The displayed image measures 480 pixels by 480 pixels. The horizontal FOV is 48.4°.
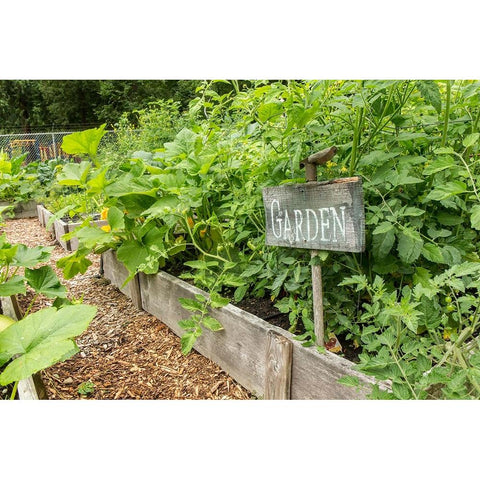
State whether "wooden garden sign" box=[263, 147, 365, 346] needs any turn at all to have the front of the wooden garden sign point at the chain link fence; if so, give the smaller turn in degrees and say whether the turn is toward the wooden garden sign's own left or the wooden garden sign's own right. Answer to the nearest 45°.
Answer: approximately 90° to the wooden garden sign's own right

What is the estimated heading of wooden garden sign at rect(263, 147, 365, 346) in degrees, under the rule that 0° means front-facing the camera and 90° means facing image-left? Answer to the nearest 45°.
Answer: approximately 45°

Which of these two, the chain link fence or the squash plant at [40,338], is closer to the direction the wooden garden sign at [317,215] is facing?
the squash plant

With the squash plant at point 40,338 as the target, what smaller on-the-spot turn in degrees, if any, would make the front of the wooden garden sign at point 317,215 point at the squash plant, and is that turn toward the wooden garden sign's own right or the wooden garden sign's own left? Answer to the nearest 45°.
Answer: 0° — it already faces it
